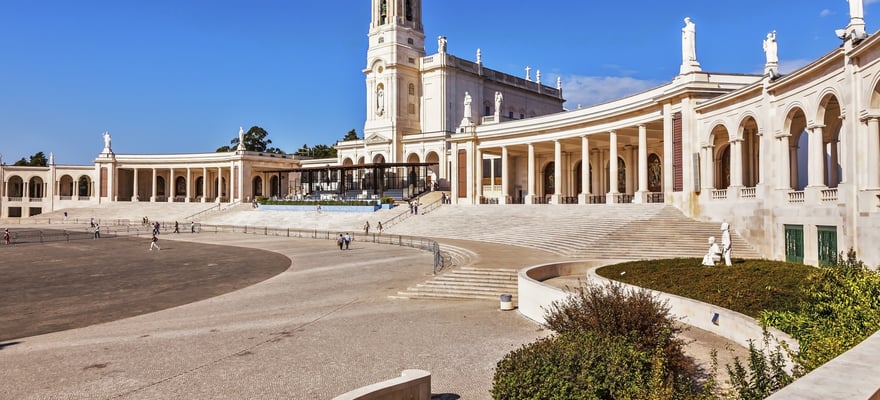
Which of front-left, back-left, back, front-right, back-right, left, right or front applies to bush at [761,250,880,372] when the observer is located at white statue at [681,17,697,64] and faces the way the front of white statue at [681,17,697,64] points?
front-left

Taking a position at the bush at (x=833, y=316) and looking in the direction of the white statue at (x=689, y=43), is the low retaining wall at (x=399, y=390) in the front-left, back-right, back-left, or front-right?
back-left

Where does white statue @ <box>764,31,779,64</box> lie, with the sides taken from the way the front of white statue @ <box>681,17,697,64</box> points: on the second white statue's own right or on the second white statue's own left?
on the second white statue's own left

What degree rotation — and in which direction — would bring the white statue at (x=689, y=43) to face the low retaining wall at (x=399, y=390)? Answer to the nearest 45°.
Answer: approximately 45° to its left

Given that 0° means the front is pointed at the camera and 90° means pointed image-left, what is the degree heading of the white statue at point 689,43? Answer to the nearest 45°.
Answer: approximately 45°

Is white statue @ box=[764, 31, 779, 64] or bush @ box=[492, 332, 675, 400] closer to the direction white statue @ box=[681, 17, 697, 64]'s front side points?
the bush

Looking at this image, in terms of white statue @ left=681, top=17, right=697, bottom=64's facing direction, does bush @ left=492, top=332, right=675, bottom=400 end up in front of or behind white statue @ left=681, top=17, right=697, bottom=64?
in front
